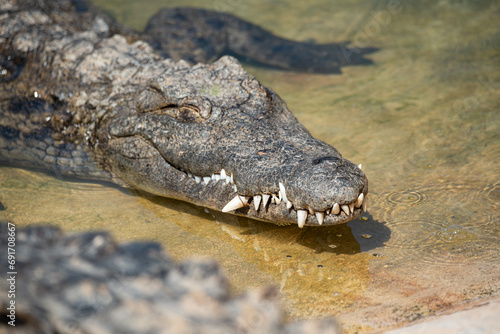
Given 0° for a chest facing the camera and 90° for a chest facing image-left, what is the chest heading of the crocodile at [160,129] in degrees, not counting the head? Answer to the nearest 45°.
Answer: approximately 315°

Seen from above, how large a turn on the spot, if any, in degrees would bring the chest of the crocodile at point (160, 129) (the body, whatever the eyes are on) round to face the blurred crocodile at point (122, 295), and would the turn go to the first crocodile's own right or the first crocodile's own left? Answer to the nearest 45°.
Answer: approximately 45° to the first crocodile's own right
